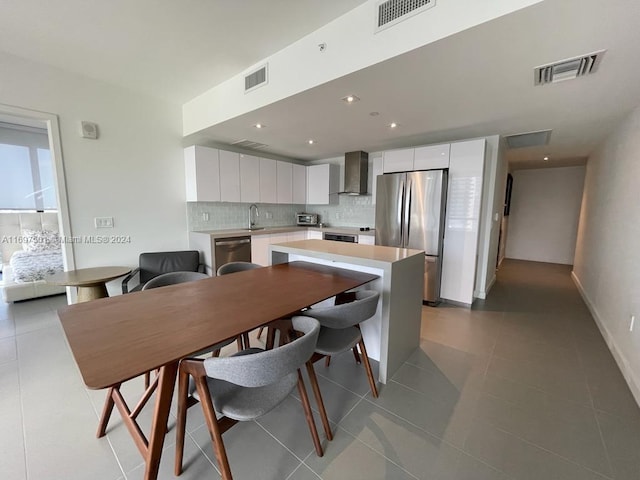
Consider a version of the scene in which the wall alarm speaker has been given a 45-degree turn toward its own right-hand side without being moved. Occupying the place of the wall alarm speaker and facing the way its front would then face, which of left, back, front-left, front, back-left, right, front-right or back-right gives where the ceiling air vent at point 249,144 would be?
back-left

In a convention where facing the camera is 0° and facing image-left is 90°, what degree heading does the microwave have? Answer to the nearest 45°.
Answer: approximately 0°

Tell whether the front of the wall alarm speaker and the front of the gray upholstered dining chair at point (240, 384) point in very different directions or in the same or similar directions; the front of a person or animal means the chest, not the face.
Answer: very different directions

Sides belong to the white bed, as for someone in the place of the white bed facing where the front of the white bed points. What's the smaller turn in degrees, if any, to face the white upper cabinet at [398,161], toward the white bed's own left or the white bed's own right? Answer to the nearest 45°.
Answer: approximately 45° to the white bed's own left

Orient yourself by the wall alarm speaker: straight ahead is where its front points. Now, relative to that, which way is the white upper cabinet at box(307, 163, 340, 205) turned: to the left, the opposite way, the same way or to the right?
to the right

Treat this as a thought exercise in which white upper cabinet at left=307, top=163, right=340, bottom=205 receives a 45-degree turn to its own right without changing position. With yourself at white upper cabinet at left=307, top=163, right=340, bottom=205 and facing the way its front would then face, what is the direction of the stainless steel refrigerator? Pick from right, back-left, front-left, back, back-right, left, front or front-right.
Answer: back-left

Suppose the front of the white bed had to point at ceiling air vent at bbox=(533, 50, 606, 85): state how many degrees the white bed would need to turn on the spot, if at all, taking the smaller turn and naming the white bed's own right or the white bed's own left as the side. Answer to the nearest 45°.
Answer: approximately 45° to the white bed's own left

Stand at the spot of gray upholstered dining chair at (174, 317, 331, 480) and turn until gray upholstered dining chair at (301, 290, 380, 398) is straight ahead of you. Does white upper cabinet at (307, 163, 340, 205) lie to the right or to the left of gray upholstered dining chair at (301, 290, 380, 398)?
left

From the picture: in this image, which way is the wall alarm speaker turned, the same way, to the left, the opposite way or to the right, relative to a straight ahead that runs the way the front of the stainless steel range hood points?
to the left
